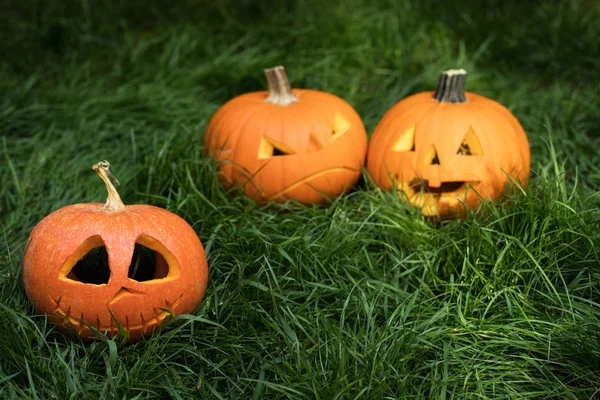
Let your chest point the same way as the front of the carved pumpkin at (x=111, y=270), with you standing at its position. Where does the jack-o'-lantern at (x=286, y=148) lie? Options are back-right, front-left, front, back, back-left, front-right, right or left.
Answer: back-left

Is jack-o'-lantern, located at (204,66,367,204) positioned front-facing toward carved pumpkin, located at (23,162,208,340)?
no

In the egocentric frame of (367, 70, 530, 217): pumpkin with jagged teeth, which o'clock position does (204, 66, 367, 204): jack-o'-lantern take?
The jack-o'-lantern is roughly at 3 o'clock from the pumpkin with jagged teeth.

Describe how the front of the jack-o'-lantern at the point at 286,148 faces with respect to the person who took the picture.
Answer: facing the viewer and to the right of the viewer

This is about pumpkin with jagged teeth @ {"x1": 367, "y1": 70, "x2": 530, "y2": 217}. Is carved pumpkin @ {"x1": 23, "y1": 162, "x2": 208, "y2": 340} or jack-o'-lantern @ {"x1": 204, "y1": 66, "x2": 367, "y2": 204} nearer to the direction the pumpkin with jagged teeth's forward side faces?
the carved pumpkin

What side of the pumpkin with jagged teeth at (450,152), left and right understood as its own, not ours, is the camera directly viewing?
front

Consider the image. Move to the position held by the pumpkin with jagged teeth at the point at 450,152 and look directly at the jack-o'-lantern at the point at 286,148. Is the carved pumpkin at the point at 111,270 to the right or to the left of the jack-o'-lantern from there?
left

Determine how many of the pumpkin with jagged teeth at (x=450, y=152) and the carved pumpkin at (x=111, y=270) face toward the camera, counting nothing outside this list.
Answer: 2

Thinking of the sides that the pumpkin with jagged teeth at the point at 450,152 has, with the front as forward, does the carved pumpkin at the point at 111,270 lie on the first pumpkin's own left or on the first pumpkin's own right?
on the first pumpkin's own right

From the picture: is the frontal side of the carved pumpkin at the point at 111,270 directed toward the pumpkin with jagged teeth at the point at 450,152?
no
